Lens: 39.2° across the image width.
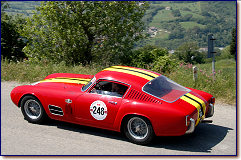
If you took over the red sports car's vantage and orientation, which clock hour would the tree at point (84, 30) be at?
The tree is roughly at 1 o'clock from the red sports car.

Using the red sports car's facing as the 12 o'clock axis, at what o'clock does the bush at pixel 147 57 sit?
The bush is roughly at 2 o'clock from the red sports car.

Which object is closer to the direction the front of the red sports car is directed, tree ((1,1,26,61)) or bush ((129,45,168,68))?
the tree

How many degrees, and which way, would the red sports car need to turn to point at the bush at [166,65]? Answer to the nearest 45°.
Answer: approximately 45° to its right

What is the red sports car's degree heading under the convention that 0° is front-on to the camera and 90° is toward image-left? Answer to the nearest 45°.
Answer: approximately 135°

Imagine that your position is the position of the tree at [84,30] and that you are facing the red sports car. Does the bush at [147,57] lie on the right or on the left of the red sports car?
left

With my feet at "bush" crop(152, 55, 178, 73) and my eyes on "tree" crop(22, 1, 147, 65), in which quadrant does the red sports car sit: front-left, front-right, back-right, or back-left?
back-left

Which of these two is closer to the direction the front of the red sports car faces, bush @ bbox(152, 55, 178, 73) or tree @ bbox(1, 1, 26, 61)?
the tree

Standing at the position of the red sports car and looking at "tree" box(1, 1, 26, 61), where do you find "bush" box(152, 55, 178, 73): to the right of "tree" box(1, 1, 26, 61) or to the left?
right

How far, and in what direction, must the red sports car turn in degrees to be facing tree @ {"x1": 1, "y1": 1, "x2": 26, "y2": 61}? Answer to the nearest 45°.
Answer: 0° — it already faces it
